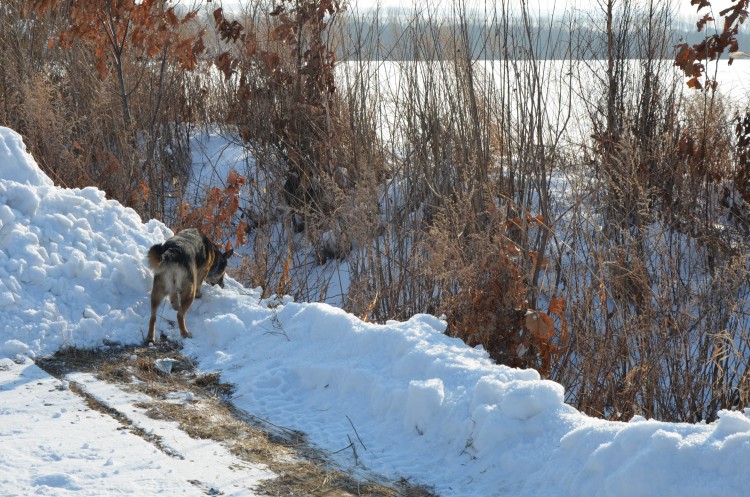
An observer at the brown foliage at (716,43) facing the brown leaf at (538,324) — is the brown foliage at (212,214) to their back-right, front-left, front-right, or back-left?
front-right

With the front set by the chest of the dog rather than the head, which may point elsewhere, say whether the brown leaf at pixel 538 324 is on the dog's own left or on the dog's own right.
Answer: on the dog's own right

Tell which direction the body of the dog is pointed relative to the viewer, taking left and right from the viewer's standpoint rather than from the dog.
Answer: facing away from the viewer and to the right of the viewer

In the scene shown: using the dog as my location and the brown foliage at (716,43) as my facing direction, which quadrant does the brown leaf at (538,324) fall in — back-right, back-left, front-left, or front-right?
front-right

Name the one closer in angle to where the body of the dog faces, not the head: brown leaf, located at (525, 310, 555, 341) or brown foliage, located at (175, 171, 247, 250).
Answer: the brown foliage

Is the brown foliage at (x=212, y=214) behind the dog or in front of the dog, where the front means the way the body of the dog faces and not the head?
in front

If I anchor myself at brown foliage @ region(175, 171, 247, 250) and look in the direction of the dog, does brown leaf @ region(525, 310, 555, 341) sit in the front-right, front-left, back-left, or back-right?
front-left

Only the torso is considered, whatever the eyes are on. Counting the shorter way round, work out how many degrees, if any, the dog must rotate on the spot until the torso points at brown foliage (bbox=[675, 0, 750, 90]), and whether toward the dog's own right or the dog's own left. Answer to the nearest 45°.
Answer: approximately 45° to the dog's own right
